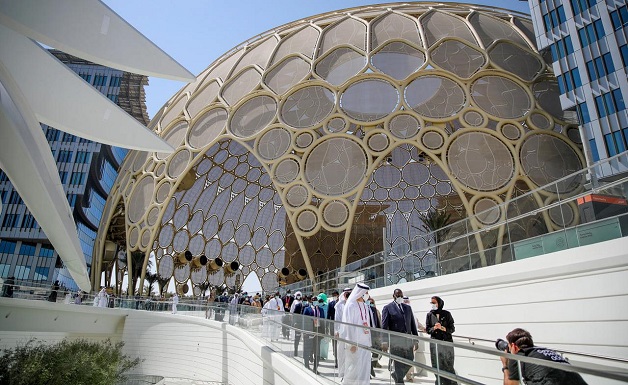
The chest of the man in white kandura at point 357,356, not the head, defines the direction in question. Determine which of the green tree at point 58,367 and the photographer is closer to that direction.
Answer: the photographer

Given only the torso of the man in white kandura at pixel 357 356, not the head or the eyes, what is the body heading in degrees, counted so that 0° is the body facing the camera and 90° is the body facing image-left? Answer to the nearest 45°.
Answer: approximately 315°

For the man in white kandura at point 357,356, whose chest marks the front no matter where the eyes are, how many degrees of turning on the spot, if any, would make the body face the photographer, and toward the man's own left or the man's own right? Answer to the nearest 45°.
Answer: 0° — they already face them

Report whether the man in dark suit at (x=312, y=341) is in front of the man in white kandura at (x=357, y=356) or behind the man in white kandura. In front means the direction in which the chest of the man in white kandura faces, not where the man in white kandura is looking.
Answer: behind

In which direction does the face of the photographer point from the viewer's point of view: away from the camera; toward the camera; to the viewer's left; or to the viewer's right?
to the viewer's left

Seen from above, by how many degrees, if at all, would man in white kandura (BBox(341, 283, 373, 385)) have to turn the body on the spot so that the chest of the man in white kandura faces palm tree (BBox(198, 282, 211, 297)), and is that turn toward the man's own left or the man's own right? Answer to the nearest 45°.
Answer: approximately 180°

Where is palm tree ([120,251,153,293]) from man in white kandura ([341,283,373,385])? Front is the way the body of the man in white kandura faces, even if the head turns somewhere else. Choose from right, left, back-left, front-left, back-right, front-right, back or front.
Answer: back

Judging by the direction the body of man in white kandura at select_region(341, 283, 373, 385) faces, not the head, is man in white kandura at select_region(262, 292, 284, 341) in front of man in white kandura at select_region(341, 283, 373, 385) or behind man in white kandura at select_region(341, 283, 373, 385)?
behind
